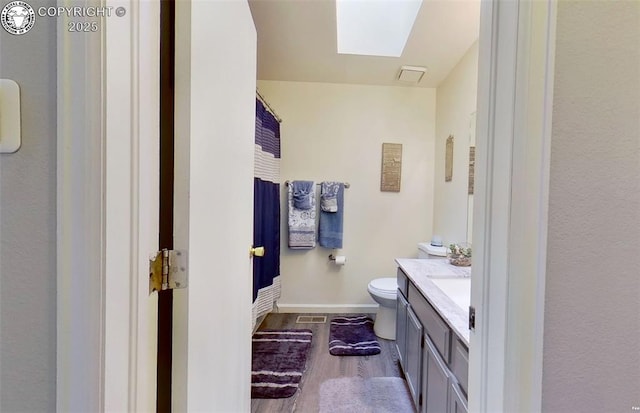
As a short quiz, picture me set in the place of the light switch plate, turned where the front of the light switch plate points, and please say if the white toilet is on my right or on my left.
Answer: on my left

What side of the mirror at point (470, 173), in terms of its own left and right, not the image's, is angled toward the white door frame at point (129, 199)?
left

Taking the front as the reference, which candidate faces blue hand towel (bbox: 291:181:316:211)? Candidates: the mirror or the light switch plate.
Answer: the mirror

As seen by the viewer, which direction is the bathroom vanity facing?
to the viewer's left

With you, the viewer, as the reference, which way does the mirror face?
facing to the left of the viewer

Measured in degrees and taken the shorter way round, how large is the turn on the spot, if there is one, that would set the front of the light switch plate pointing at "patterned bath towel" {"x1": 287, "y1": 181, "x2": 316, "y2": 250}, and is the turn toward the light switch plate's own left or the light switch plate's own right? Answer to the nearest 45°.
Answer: approximately 135° to the light switch plate's own left
